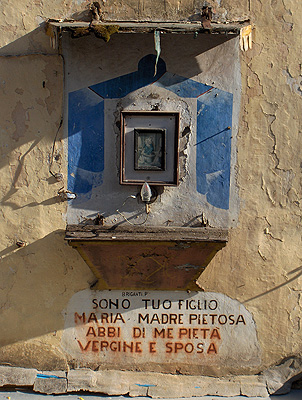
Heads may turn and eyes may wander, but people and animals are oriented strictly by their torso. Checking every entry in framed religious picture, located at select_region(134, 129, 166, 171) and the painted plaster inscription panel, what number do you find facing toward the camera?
2

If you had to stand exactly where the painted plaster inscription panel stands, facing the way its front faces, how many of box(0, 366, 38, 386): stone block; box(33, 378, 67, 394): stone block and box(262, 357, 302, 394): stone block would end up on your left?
1

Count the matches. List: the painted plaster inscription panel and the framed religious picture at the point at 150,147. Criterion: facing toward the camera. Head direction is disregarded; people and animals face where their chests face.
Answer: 2

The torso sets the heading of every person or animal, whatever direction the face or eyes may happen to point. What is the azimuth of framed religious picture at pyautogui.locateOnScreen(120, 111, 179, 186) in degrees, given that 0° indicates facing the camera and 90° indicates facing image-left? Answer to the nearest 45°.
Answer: approximately 0°
